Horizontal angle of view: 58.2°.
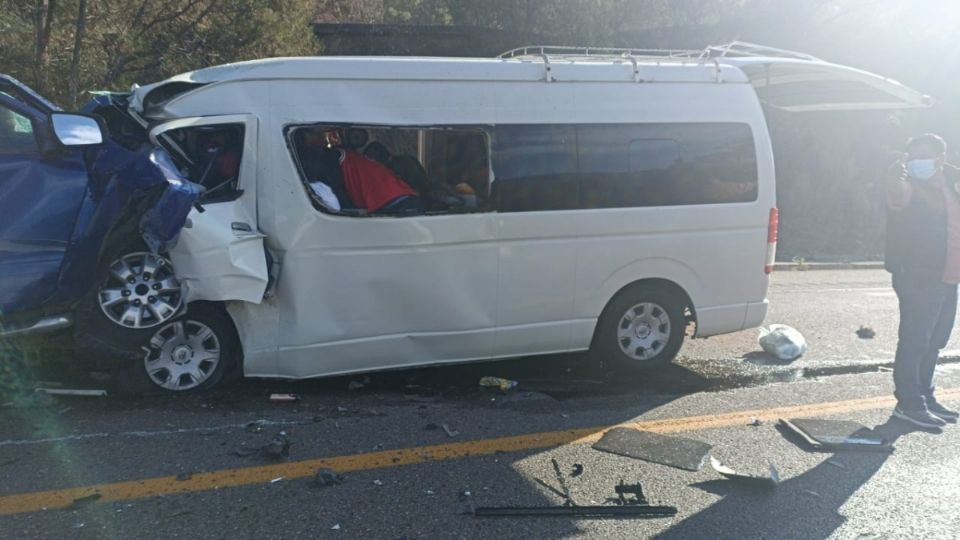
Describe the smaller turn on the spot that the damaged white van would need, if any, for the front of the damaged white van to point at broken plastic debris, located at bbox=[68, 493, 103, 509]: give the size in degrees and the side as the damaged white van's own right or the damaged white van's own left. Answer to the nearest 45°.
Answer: approximately 45° to the damaged white van's own left

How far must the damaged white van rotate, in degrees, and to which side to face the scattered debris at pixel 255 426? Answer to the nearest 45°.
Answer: approximately 45° to its left

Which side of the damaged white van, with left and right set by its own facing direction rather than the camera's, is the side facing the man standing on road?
back

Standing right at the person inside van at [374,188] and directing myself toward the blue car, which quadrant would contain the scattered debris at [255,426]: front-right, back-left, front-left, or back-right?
front-left

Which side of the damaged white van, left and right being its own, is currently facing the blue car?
front

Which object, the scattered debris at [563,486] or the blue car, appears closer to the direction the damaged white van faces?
the blue car

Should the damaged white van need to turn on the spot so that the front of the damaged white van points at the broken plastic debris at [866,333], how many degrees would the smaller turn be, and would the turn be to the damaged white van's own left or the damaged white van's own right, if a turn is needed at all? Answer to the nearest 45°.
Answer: approximately 135° to the damaged white van's own right

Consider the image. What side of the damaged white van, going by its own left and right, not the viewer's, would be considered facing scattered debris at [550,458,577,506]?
left

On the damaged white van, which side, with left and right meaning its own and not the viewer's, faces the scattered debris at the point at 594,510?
left

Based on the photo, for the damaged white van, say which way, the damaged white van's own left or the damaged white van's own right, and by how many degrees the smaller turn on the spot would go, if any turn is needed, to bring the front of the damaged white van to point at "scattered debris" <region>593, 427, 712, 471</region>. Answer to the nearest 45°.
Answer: approximately 135° to the damaged white van's own left

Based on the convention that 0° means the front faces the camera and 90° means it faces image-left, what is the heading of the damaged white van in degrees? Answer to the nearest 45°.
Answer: approximately 90°

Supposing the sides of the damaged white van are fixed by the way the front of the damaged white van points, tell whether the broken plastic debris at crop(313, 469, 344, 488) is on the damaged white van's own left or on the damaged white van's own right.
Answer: on the damaged white van's own left

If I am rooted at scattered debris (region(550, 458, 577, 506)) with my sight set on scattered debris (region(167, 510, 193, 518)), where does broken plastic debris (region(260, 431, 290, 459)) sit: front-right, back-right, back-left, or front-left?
front-right
